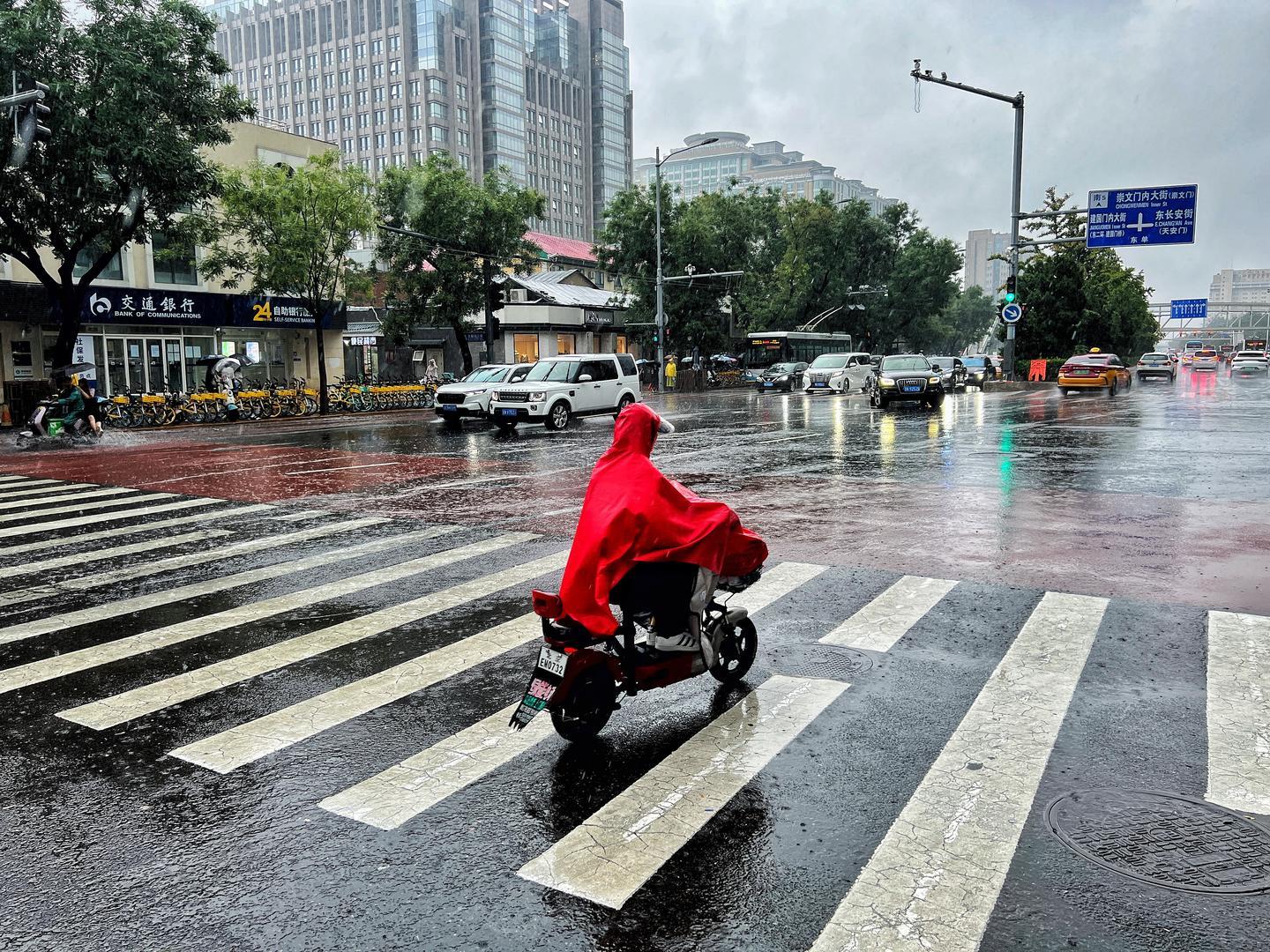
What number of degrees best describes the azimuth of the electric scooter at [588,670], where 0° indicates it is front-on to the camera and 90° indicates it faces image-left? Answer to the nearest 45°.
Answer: approximately 225°

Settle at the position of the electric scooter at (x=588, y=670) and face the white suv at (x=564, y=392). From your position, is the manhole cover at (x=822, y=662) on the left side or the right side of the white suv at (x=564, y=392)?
right

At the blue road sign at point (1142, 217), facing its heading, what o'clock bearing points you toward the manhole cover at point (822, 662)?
The manhole cover is roughly at 12 o'clock from the blue road sign.

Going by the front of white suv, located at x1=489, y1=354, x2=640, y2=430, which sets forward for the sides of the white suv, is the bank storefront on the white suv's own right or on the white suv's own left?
on the white suv's own right

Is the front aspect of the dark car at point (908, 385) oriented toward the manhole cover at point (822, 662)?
yes

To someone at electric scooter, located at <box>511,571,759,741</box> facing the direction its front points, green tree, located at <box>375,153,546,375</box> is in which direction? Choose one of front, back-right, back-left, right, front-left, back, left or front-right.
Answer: front-left

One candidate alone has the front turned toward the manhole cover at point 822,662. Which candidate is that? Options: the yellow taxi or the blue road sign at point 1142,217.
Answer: the blue road sign

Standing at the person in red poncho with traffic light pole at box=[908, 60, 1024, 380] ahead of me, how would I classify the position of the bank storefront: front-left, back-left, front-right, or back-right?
front-left

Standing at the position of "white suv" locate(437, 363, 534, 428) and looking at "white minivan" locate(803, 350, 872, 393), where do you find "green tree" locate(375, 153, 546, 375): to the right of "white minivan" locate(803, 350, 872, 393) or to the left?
left

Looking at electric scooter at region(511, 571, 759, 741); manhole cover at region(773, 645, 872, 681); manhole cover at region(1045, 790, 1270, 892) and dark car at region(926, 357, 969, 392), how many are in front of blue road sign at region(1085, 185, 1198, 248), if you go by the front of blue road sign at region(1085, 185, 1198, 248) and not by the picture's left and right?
3

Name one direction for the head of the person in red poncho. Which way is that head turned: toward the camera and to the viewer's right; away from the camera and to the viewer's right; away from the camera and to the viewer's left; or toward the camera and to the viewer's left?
away from the camera and to the viewer's right

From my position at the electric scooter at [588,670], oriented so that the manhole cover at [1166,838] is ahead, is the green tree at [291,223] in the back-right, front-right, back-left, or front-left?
back-left

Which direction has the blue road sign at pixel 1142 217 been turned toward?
toward the camera

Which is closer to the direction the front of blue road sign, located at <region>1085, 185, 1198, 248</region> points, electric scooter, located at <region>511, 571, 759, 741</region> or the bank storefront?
the electric scooter
